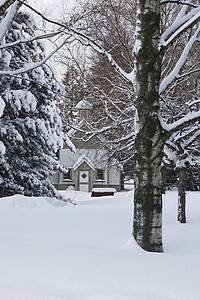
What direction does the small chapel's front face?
toward the camera
